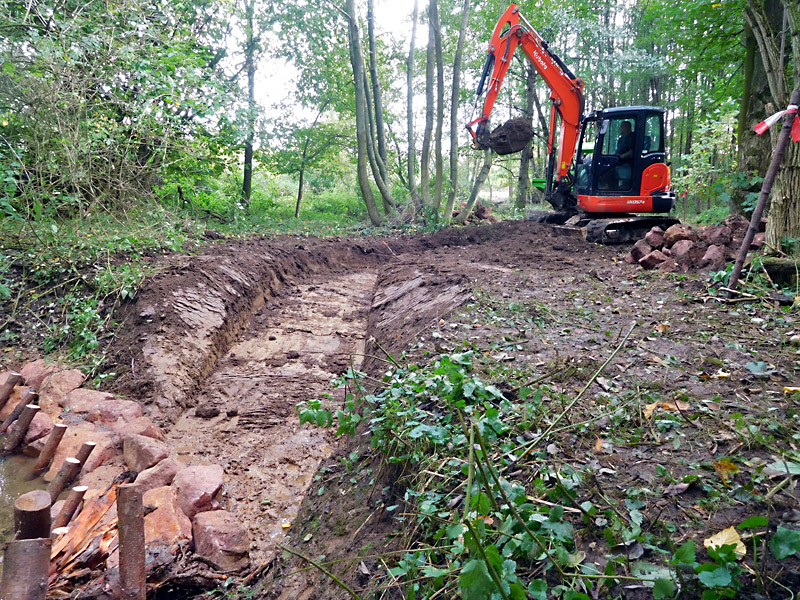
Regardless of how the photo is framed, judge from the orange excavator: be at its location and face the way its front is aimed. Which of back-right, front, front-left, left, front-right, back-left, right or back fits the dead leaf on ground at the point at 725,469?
left

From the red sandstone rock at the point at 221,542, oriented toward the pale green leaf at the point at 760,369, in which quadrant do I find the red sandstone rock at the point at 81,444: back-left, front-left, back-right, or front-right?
back-left

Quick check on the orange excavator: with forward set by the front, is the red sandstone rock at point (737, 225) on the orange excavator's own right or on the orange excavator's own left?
on the orange excavator's own left

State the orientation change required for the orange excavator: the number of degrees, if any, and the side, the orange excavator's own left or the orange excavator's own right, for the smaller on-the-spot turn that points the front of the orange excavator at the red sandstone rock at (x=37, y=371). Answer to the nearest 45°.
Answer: approximately 45° to the orange excavator's own left

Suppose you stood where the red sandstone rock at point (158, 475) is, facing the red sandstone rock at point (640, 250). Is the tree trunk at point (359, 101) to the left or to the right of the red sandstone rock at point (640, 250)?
left

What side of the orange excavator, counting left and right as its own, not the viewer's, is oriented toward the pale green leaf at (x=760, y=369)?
left

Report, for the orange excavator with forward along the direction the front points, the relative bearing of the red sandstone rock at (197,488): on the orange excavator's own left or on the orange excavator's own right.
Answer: on the orange excavator's own left

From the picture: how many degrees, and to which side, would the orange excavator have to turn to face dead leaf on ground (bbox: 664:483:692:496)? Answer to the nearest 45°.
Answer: approximately 90° to its left

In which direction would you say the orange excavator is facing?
to the viewer's left

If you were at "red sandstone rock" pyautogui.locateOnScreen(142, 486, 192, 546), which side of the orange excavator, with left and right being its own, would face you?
left

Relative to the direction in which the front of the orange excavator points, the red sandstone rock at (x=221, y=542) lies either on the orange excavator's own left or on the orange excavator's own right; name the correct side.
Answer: on the orange excavator's own left

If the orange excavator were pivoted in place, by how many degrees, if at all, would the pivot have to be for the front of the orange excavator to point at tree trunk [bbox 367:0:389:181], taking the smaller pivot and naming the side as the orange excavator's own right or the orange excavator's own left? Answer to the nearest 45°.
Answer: approximately 45° to the orange excavator's own right

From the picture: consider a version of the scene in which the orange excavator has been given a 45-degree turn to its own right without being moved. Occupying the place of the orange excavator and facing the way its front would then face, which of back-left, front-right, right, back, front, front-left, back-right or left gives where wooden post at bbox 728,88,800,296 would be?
back-left
